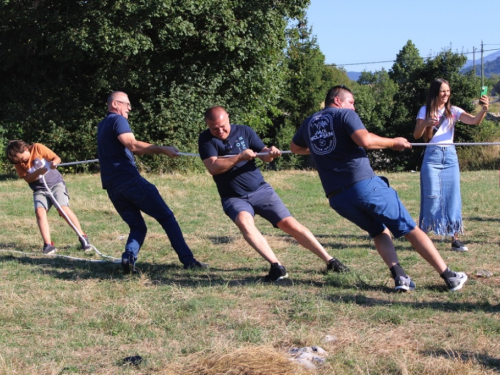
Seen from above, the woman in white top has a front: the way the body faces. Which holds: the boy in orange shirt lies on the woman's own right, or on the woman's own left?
on the woman's own right

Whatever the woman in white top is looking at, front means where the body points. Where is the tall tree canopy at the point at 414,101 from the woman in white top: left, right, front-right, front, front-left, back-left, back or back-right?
back-left

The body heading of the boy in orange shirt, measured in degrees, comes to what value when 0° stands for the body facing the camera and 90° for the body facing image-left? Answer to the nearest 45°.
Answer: approximately 315°

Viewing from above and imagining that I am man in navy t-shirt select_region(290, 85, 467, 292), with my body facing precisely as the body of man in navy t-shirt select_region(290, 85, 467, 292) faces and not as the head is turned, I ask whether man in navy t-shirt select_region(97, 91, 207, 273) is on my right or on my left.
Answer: on my left

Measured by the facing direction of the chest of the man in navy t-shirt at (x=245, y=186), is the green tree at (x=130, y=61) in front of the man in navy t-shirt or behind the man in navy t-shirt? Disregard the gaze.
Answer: behind

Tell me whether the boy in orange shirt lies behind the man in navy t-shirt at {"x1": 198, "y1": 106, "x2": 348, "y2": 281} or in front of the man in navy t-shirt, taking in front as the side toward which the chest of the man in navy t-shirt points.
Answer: behind

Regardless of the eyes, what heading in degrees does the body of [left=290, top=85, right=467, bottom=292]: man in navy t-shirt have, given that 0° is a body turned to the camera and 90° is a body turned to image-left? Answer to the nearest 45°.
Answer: approximately 225°
